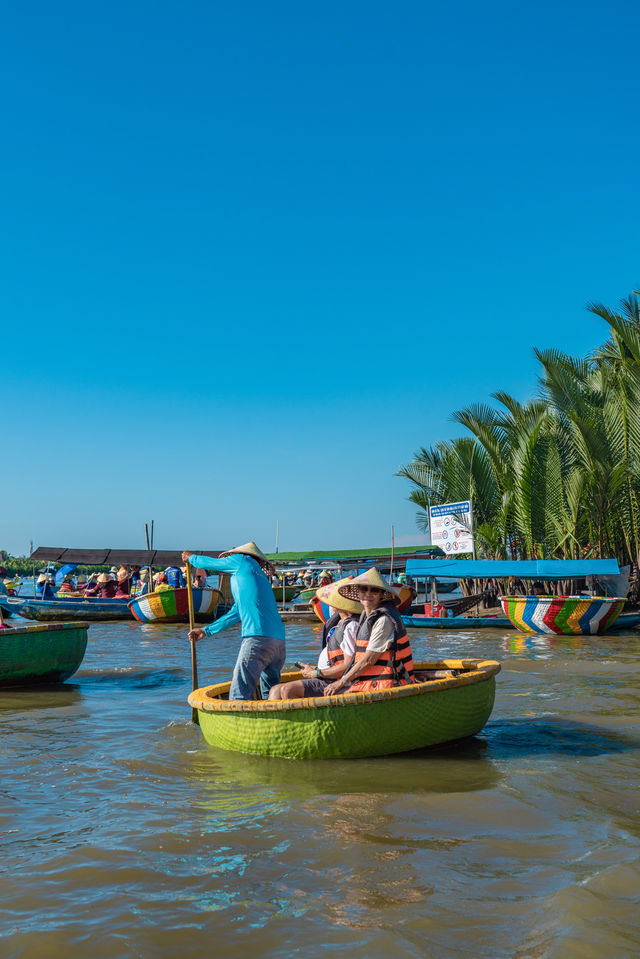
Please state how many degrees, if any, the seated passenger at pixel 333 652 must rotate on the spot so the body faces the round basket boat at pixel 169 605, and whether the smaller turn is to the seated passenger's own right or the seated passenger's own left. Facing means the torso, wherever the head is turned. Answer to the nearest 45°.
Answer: approximately 90° to the seated passenger's own right

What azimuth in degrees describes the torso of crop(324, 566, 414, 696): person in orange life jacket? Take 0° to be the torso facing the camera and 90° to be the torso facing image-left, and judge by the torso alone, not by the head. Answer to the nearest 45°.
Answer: approximately 45°

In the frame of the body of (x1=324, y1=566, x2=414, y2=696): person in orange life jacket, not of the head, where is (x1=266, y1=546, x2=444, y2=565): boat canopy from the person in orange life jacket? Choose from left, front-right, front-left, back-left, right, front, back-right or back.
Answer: back-right

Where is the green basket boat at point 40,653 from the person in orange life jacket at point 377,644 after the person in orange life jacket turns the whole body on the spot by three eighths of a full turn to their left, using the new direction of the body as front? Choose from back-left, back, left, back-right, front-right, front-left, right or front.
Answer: back-left

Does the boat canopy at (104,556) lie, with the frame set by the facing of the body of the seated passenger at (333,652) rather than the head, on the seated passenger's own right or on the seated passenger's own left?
on the seated passenger's own right
